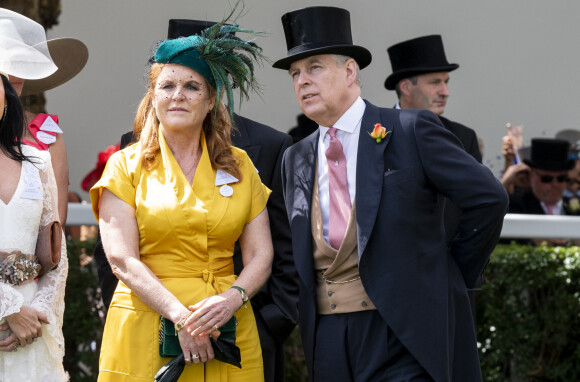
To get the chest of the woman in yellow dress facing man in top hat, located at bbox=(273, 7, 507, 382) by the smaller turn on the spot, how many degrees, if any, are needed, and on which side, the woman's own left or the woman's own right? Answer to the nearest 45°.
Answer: approximately 90° to the woman's own left

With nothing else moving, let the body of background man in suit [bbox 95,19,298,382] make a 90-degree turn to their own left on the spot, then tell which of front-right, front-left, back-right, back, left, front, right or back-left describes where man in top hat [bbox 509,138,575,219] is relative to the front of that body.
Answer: front-left

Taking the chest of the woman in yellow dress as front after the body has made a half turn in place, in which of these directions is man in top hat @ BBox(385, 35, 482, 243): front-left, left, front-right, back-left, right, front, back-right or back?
front-right

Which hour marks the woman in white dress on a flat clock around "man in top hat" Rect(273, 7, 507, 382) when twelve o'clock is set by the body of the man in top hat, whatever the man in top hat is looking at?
The woman in white dress is roughly at 1 o'clock from the man in top hat.

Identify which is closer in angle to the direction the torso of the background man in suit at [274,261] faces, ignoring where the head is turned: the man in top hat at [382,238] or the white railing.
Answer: the man in top hat

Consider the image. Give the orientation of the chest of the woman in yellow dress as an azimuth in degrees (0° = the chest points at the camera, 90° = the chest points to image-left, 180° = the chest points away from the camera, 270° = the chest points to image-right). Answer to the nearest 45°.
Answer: approximately 0°
